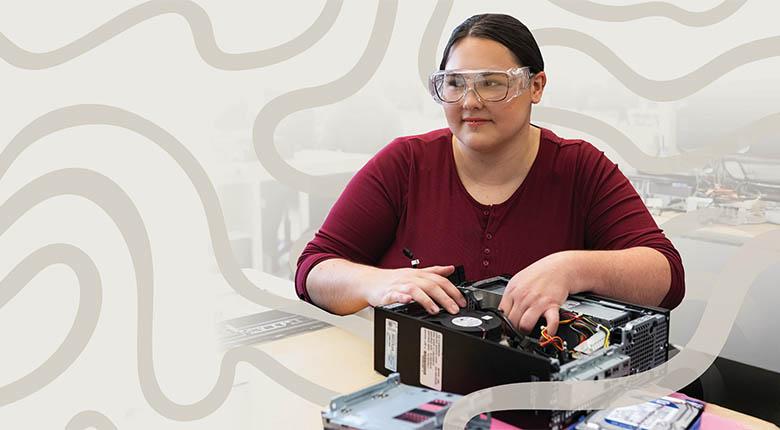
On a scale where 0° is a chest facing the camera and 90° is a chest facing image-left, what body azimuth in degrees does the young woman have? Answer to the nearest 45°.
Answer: approximately 0°
